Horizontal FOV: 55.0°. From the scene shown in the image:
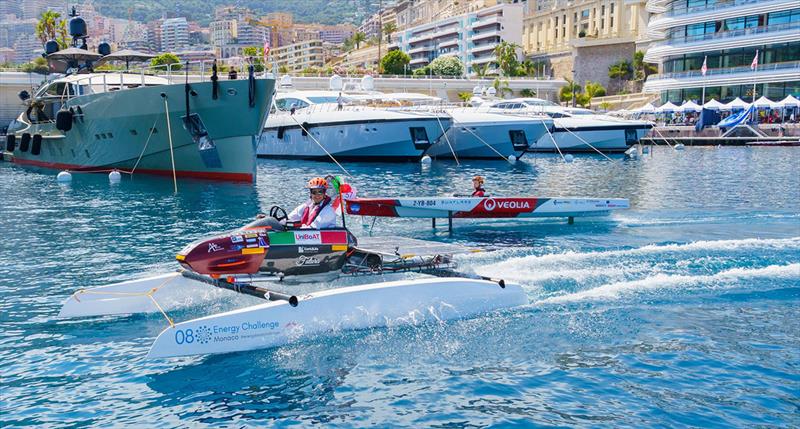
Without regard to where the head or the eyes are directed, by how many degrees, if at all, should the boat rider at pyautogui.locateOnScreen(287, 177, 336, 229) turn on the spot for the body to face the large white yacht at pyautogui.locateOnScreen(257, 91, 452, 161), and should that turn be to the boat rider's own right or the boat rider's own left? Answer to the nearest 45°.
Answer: approximately 135° to the boat rider's own right

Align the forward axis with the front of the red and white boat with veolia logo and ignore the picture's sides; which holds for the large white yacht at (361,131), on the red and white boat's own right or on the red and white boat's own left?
on the red and white boat's own right

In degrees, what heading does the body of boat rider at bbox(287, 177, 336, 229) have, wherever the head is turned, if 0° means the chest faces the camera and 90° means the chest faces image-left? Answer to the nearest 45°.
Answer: approximately 45°

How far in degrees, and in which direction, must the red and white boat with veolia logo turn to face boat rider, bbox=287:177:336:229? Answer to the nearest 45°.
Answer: approximately 90° to its left

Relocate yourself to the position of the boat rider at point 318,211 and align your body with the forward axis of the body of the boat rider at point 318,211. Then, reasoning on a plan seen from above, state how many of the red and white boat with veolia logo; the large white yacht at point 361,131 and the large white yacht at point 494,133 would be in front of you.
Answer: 0

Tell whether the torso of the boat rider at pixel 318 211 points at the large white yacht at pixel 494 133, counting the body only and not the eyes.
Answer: no

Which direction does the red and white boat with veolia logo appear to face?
to the viewer's left

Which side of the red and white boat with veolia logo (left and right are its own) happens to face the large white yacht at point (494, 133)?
right

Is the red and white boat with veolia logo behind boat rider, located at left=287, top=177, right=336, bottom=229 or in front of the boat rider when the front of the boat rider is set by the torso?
behind

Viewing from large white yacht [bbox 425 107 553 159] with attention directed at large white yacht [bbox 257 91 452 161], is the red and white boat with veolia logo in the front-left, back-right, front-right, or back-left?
front-left
